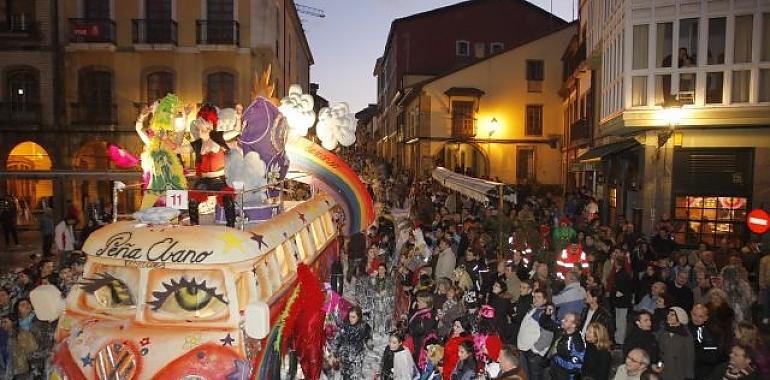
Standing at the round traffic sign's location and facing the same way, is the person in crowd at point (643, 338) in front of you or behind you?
in front

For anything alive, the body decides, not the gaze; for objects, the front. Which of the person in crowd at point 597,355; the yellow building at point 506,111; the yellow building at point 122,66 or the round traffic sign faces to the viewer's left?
the person in crowd

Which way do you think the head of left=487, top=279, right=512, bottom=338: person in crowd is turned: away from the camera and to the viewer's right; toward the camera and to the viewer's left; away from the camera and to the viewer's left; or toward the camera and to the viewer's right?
toward the camera and to the viewer's left

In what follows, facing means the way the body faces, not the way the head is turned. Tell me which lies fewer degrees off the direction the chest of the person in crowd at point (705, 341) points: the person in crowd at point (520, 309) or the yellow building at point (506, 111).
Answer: the person in crowd

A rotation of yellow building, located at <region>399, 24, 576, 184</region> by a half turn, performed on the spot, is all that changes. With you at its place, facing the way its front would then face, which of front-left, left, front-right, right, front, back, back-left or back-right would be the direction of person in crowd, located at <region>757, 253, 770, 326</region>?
back

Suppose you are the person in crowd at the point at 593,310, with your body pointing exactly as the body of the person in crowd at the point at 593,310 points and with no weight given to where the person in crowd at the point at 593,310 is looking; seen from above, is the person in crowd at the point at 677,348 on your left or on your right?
on your left

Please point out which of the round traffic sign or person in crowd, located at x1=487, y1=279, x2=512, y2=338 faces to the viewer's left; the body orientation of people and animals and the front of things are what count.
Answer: the person in crowd

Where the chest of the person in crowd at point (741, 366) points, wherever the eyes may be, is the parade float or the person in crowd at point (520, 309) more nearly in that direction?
the parade float

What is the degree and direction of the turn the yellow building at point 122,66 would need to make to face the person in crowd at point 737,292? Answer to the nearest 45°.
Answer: approximately 45° to its left

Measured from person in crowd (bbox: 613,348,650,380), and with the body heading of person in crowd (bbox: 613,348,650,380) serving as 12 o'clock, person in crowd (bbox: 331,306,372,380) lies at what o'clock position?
person in crowd (bbox: 331,306,372,380) is roughly at 2 o'clock from person in crowd (bbox: 613,348,650,380).

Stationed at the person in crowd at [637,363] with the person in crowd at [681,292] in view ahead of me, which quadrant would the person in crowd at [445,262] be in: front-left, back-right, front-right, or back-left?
front-left

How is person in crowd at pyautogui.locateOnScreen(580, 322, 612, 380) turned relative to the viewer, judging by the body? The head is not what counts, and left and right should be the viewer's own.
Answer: facing to the left of the viewer

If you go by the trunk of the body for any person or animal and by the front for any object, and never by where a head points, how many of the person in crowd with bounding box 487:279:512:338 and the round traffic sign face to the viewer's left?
1

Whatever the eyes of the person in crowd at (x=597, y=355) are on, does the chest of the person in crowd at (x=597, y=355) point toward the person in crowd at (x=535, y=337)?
no

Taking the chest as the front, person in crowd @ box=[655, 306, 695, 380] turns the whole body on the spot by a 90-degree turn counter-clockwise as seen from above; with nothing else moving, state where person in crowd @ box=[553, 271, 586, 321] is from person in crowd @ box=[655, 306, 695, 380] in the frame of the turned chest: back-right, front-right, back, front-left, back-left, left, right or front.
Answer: back

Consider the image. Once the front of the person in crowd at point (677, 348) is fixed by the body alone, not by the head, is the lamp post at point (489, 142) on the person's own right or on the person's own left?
on the person's own right

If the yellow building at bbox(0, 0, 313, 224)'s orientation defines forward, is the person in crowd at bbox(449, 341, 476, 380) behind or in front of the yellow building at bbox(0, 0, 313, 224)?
in front
